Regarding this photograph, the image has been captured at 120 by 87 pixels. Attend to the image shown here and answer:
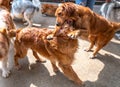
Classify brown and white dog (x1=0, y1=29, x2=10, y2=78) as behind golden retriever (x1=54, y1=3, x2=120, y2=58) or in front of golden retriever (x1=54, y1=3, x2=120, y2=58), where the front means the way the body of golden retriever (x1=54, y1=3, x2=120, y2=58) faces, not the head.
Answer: in front

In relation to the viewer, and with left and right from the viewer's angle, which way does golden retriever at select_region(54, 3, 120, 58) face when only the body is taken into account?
facing to the left of the viewer

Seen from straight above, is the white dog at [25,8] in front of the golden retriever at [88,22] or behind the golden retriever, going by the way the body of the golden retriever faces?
in front
